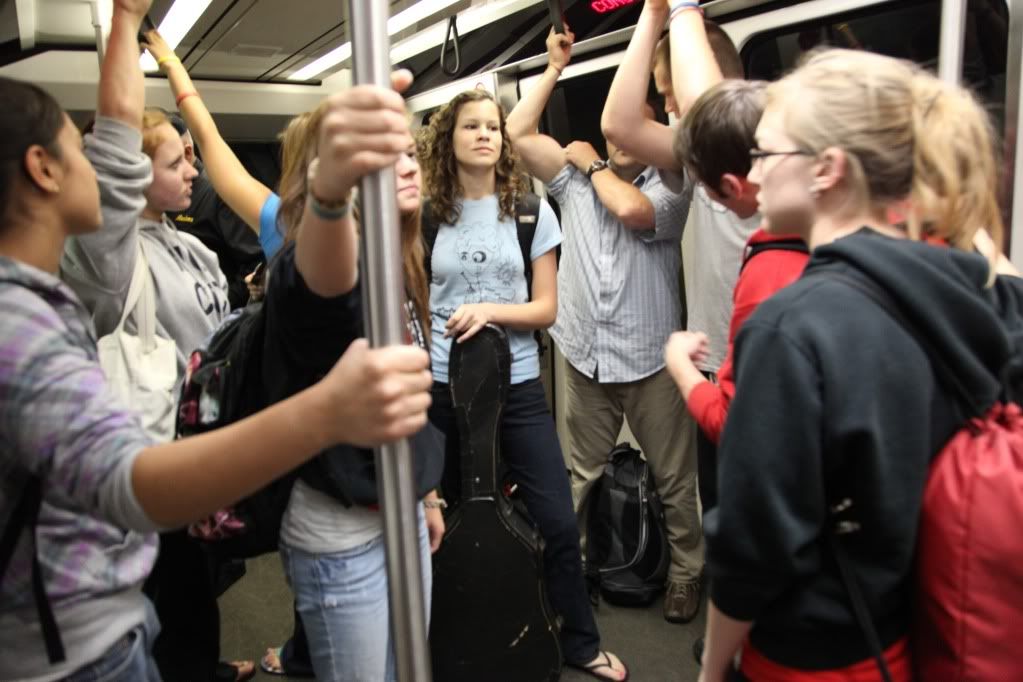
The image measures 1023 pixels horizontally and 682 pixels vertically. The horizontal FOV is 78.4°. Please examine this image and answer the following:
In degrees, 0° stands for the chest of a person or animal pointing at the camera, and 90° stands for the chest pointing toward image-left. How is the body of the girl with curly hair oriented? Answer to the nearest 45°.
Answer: approximately 0°

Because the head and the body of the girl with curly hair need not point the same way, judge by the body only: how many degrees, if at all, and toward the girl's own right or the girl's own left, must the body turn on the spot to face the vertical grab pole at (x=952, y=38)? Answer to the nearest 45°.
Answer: approximately 90° to the girl's own left
